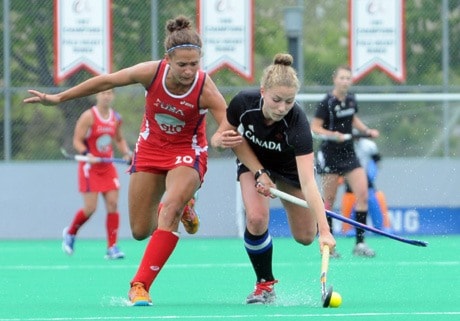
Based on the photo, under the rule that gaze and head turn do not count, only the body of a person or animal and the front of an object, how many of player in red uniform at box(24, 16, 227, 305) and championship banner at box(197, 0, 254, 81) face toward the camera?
2

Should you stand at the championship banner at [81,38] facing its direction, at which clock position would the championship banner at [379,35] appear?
the championship banner at [379,35] is roughly at 9 o'clock from the championship banner at [81,38].

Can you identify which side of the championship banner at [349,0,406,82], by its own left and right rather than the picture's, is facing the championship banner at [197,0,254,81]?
right

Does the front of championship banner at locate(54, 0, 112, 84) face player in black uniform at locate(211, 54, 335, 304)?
yes

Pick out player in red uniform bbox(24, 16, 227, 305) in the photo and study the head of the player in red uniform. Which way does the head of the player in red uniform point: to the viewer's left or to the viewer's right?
to the viewer's right

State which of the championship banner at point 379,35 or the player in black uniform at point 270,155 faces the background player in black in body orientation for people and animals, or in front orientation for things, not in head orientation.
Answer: the championship banner

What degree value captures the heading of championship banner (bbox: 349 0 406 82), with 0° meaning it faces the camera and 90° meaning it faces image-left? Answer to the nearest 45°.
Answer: approximately 0°

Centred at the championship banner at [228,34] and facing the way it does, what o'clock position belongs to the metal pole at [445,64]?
The metal pole is roughly at 9 o'clock from the championship banner.

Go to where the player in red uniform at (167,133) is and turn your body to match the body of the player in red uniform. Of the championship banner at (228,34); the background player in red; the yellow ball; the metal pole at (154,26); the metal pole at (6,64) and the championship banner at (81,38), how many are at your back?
5
